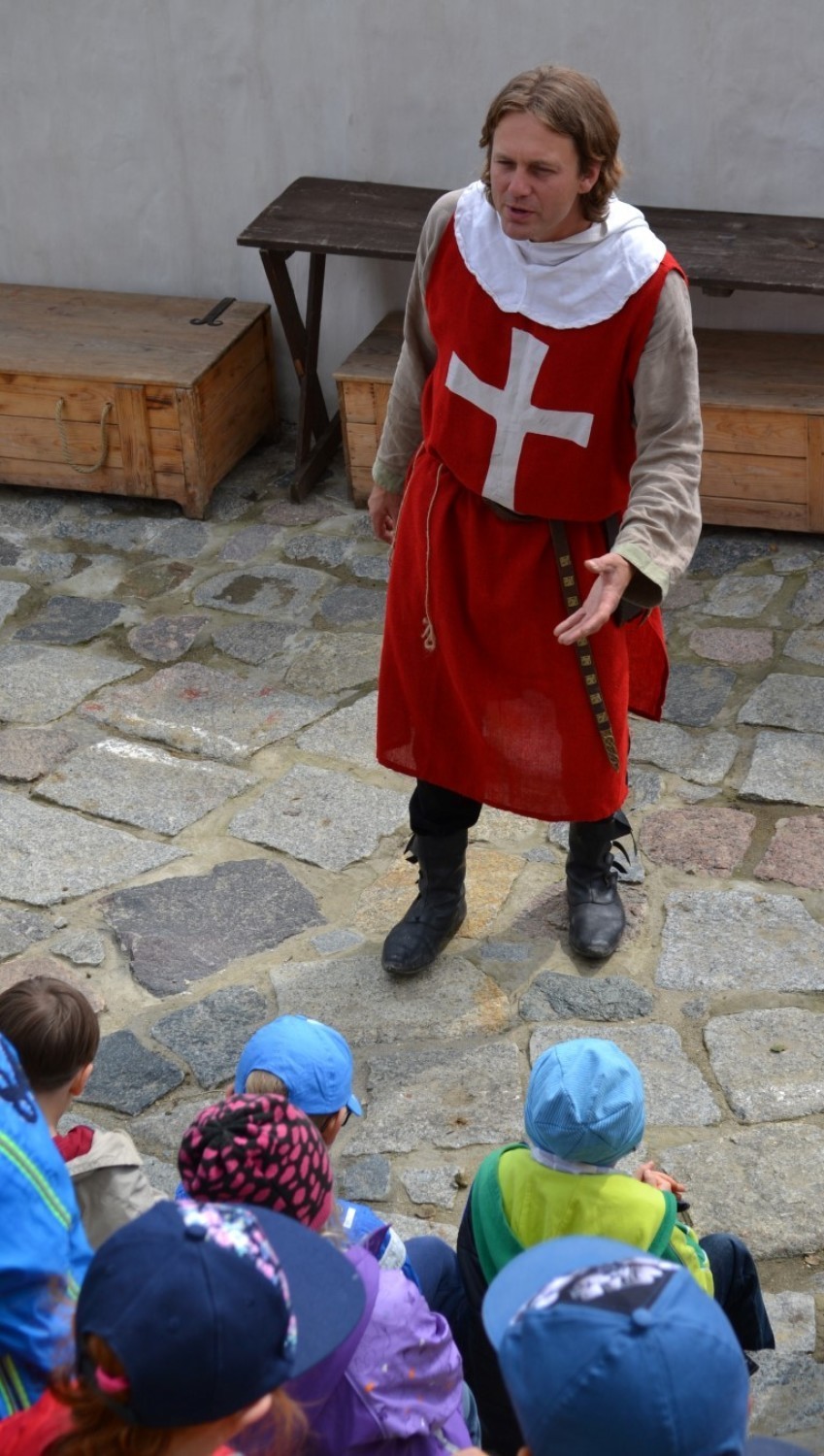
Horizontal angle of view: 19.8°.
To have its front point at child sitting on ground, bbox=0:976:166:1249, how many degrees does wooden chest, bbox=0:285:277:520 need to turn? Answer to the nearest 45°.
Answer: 0° — it already faces them

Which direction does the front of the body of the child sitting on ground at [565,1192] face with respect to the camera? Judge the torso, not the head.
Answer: away from the camera

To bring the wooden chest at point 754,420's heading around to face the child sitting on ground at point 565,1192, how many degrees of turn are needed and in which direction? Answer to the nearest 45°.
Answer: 0° — it already faces them

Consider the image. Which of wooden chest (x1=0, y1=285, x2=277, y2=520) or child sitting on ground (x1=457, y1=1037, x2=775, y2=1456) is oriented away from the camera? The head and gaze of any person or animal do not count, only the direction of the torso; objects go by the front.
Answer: the child sitting on ground

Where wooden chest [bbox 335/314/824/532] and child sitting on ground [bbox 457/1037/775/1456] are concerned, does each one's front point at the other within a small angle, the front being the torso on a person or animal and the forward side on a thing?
yes

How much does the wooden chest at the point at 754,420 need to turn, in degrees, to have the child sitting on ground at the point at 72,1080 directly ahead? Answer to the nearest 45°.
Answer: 0° — it already faces them

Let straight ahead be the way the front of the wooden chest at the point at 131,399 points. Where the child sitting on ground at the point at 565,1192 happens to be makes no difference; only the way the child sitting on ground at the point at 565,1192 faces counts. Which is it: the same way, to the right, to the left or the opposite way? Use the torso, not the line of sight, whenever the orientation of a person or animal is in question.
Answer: the opposite way

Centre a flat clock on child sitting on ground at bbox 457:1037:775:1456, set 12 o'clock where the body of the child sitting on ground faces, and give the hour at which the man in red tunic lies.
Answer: The man in red tunic is roughly at 12 o'clock from the child sitting on ground.

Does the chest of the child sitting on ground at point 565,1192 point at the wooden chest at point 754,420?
yes

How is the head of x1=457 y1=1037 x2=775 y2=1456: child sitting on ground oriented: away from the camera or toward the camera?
away from the camera

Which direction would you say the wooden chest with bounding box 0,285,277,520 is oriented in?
toward the camera

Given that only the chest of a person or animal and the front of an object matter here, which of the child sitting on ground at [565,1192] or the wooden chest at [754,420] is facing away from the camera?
the child sitting on ground

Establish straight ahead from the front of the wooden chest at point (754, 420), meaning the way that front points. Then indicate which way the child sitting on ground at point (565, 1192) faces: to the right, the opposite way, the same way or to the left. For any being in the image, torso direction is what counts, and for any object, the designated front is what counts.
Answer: the opposite way

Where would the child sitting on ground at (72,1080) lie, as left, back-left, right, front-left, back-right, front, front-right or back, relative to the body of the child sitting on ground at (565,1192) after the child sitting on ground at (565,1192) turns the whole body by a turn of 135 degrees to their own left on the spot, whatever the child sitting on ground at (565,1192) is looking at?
front-right

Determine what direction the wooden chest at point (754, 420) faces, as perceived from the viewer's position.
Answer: facing the viewer
